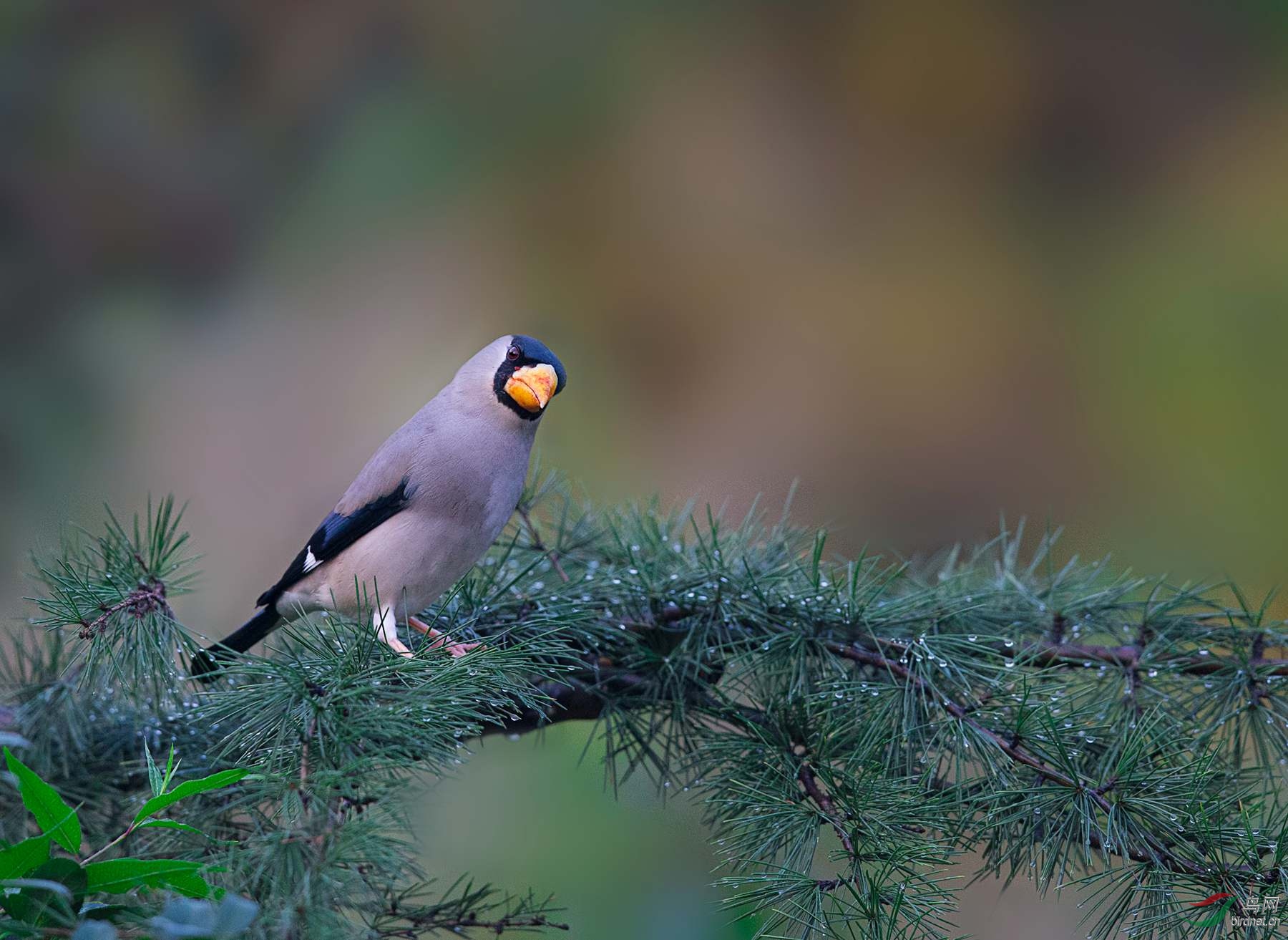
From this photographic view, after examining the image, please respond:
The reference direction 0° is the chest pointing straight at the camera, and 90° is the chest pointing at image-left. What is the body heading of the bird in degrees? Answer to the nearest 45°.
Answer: approximately 315°
